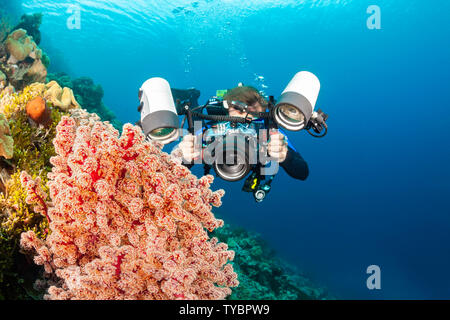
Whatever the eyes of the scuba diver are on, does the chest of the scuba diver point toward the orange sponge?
no

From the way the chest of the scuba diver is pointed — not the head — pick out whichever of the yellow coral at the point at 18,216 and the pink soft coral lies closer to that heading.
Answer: the pink soft coral

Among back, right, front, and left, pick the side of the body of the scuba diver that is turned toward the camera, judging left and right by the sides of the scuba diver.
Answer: front

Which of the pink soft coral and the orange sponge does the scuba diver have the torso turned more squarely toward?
the pink soft coral

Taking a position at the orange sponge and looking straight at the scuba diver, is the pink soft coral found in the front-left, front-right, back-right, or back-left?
front-right

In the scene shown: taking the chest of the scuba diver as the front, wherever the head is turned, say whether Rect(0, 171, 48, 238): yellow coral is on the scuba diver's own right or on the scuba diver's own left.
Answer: on the scuba diver's own right

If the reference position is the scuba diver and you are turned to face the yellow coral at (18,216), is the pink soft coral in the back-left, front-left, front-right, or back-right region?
front-left
